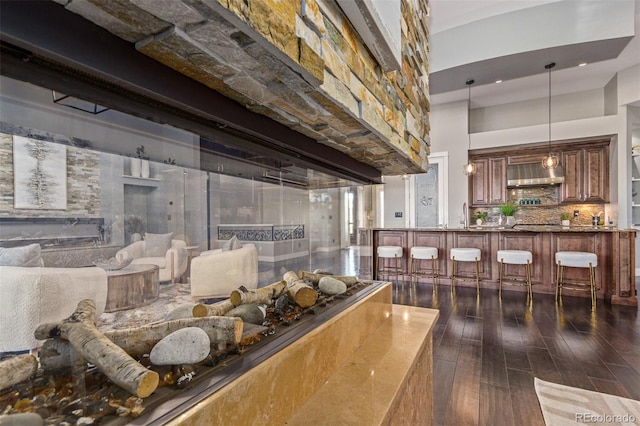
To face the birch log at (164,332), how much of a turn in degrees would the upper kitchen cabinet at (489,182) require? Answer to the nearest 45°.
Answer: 0° — it already faces it

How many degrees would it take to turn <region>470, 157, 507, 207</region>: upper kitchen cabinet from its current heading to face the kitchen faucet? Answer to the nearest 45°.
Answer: approximately 45° to its right

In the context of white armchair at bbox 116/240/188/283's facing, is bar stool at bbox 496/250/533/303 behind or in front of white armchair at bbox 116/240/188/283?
behind

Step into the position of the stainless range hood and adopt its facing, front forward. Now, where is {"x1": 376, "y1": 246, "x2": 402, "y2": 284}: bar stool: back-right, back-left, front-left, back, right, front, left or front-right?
front-right

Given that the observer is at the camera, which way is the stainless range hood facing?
facing the viewer

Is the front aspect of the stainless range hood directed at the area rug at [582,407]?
yes

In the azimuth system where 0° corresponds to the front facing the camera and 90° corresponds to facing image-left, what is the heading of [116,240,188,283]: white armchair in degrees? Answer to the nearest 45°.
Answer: approximately 45°

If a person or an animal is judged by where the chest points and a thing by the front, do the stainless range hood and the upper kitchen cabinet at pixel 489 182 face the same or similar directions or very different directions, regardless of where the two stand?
same or similar directions

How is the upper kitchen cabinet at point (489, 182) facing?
toward the camera

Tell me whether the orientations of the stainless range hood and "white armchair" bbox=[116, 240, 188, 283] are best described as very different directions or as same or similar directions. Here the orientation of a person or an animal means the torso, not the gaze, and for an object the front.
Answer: same or similar directions

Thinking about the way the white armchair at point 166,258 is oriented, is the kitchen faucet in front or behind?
behind
